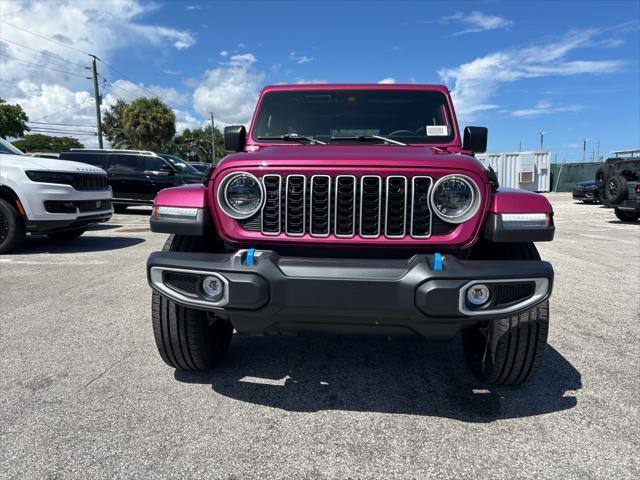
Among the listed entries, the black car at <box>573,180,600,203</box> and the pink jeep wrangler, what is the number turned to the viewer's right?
0

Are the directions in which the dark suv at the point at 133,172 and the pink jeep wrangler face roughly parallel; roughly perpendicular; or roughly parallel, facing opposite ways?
roughly perpendicular

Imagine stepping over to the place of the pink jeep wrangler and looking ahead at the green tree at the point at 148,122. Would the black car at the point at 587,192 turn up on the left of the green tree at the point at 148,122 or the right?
right

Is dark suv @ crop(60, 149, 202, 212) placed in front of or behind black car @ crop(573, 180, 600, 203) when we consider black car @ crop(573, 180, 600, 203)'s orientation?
in front

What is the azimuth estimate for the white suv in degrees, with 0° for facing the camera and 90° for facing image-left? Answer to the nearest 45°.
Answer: approximately 315°

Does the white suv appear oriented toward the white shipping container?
no

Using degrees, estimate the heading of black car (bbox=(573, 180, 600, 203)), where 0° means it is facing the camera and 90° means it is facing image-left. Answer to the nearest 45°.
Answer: approximately 45°

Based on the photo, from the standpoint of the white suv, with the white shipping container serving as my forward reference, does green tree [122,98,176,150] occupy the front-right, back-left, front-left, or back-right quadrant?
front-left

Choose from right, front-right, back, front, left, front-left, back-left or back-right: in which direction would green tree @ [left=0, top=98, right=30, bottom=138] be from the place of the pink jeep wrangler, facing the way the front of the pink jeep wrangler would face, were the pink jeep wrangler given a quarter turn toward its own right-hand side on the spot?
front-right

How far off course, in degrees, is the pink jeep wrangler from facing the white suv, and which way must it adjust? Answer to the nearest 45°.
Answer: approximately 135° to its right

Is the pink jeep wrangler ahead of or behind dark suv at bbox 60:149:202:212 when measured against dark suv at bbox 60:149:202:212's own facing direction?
ahead

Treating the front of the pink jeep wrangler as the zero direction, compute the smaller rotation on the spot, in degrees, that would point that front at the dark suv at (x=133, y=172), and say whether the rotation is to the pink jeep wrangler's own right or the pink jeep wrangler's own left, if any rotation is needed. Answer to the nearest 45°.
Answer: approximately 135° to the pink jeep wrangler's own right

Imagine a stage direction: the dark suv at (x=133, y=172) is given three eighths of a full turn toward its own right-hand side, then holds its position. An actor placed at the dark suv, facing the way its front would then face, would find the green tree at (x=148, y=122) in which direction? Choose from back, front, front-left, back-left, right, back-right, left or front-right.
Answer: right

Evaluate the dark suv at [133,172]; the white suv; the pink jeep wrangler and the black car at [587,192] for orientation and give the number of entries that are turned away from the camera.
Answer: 0

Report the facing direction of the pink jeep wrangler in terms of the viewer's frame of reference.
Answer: facing the viewer
